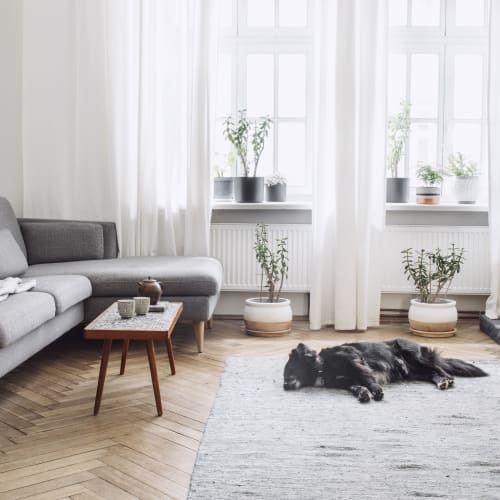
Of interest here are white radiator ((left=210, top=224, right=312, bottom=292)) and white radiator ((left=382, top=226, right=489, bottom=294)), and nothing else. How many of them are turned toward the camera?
2

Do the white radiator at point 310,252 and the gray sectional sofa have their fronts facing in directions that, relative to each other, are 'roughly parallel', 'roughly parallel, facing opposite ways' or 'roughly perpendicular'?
roughly perpendicular

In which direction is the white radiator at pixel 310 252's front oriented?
toward the camera

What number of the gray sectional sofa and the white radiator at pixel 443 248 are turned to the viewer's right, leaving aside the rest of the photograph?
1

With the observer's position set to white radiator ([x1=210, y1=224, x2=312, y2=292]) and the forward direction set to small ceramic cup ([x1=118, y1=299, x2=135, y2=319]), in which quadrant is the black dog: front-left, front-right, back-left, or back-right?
front-left

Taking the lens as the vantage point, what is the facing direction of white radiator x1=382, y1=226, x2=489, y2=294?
facing the viewer

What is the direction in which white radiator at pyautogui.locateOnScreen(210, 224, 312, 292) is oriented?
toward the camera

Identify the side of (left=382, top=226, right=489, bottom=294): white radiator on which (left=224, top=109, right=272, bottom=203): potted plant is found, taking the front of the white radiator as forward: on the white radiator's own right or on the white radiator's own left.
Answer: on the white radiator's own right

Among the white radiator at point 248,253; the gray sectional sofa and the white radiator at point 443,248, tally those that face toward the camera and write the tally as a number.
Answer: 2

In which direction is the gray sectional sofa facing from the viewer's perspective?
to the viewer's right

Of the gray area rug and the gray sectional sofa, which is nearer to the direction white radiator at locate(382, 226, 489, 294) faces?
the gray area rug
